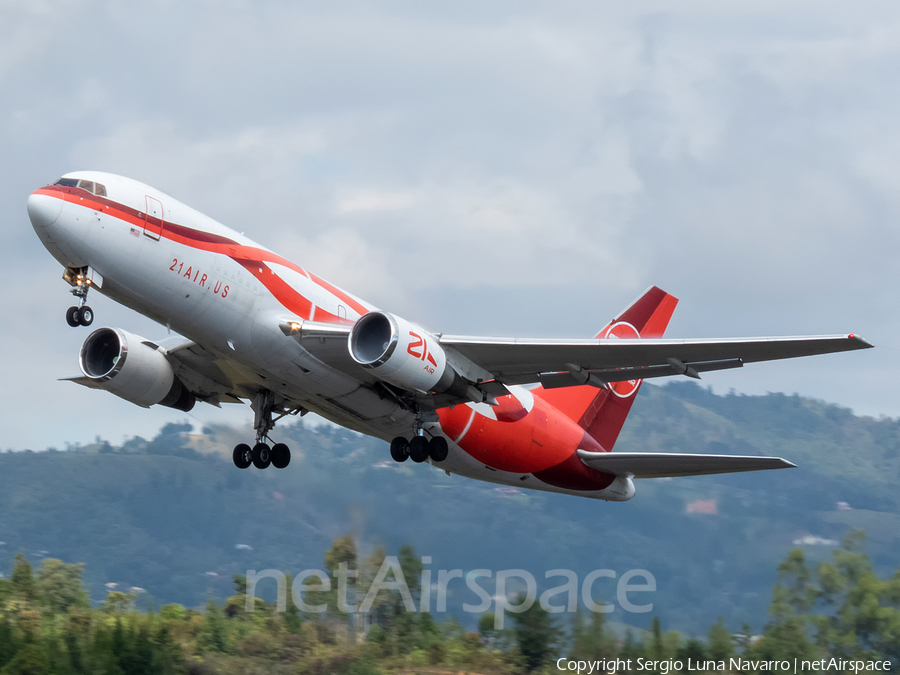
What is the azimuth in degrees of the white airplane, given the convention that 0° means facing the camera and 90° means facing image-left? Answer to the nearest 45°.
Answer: approximately 45°

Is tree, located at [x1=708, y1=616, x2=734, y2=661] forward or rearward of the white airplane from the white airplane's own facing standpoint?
rearward

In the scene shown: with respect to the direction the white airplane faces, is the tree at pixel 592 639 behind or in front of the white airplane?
behind
